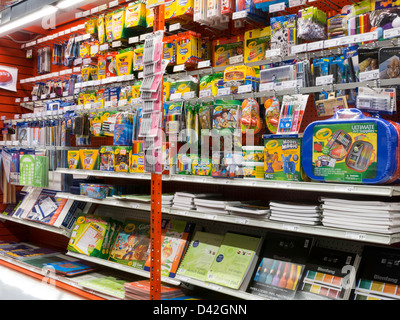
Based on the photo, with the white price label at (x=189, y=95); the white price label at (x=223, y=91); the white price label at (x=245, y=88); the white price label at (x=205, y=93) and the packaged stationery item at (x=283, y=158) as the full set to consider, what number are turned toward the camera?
5

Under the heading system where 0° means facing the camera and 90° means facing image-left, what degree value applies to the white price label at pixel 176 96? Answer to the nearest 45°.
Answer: approximately 0°

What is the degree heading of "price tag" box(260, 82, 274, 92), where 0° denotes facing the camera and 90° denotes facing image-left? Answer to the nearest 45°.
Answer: approximately 0°

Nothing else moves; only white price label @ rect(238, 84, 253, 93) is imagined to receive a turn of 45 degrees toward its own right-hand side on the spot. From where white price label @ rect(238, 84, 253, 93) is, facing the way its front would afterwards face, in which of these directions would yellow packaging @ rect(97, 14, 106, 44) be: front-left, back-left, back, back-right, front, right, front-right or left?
right

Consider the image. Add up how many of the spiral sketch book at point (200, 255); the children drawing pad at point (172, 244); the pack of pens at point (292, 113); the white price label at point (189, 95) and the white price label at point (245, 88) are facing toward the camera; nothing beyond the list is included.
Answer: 5

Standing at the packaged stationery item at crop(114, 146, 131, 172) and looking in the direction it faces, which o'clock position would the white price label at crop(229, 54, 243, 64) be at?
The white price label is roughly at 10 o'clock from the packaged stationery item.

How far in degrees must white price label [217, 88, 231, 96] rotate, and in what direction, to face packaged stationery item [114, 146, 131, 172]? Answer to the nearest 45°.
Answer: approximately 135° to its right

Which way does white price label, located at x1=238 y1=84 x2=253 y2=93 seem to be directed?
toward the camera

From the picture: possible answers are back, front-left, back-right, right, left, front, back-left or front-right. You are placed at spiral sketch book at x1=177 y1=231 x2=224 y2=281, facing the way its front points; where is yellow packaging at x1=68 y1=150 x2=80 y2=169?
back-right

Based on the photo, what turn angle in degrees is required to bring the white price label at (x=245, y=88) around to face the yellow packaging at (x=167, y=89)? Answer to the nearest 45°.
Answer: approximately 135° to its right

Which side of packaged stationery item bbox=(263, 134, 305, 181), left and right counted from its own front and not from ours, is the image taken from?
front

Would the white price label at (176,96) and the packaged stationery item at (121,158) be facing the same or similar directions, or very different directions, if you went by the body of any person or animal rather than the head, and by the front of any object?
same or similar directions

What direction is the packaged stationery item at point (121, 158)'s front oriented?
toward the camera

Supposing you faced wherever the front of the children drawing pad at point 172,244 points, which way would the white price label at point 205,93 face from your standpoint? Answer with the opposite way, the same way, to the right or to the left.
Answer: the same way

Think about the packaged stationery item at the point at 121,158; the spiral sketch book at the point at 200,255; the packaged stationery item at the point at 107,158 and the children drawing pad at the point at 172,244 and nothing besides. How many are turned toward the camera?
4

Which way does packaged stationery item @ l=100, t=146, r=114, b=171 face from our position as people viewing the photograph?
facing the viewer

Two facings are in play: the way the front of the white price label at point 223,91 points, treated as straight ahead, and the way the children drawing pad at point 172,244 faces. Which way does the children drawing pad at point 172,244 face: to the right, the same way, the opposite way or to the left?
the same way
